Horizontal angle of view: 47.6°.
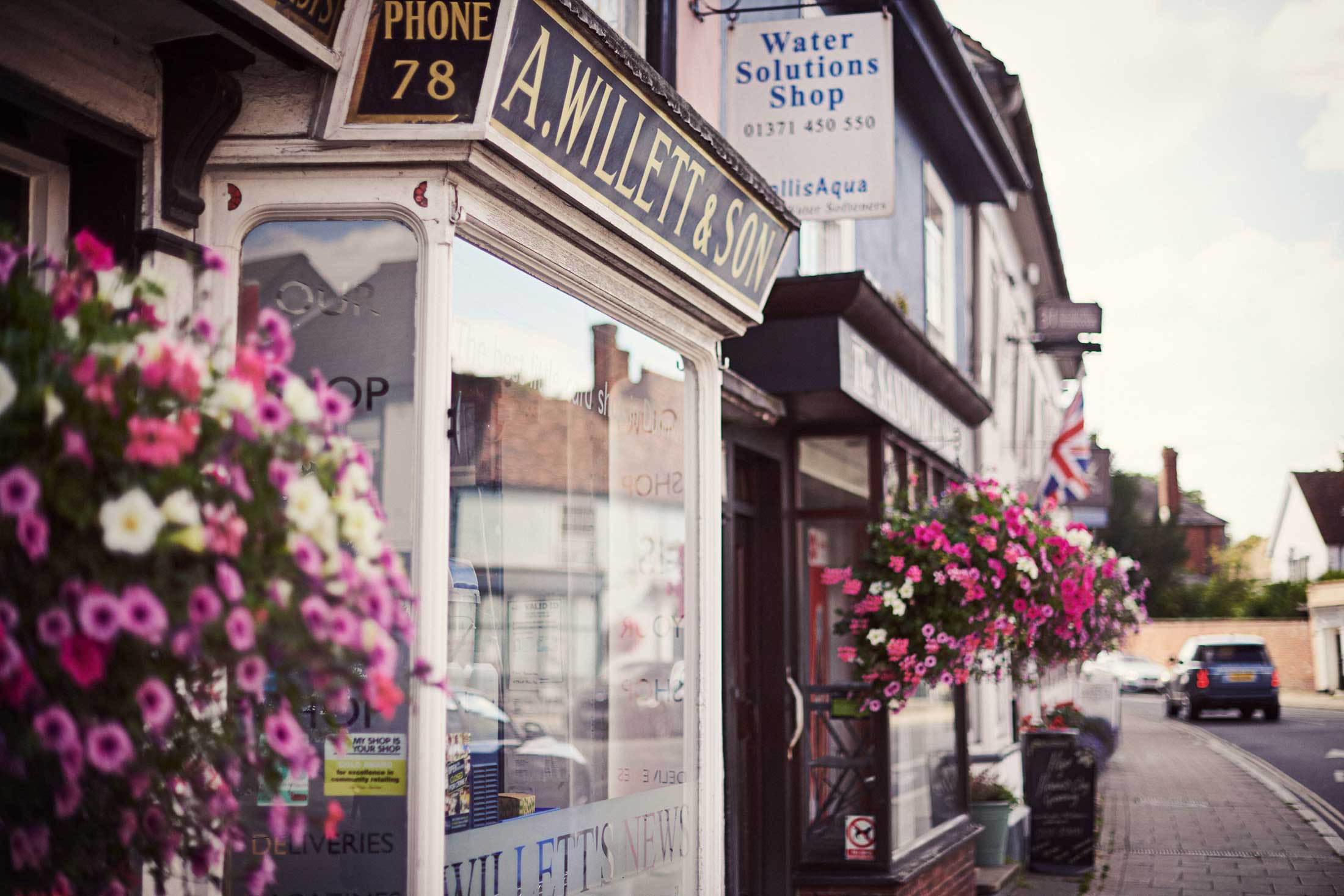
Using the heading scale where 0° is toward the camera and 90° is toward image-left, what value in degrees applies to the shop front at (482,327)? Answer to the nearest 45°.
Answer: approximately 315°

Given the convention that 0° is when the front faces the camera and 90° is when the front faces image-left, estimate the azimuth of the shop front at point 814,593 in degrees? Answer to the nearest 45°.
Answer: approximately 315°

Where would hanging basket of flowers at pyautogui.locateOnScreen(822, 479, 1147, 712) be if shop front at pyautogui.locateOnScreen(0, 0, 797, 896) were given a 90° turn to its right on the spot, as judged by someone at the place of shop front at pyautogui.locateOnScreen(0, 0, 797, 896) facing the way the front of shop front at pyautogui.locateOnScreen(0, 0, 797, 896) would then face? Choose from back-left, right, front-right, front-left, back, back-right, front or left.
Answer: back

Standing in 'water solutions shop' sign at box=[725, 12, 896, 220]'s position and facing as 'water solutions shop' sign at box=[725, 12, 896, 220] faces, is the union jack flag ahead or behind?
behind

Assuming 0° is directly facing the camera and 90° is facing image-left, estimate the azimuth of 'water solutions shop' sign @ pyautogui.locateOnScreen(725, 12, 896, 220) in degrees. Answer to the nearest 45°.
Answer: approximately 0°

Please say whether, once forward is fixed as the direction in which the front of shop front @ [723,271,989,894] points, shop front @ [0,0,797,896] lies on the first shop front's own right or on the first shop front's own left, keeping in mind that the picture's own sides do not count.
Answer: on the first shop front's own right

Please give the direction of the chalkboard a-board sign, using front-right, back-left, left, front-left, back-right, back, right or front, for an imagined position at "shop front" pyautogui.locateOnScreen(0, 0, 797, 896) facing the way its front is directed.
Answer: left

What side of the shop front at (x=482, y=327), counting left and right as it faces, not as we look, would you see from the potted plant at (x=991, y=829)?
left

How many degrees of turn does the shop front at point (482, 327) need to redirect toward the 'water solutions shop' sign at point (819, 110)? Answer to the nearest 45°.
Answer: approximately 90° to its left

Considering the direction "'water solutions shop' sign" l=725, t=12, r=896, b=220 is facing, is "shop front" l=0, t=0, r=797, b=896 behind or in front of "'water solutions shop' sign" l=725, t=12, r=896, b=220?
in front
